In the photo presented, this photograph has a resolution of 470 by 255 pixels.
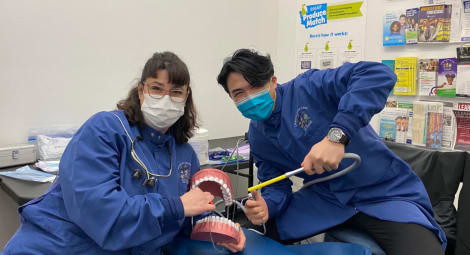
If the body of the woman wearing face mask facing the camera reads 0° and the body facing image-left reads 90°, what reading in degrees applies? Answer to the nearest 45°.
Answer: approximately 315°

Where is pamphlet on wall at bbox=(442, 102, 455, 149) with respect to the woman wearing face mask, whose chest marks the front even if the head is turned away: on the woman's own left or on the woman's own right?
on the woman's own left

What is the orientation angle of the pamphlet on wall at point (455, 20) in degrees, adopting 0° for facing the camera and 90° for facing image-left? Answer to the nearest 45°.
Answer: approximately 0°

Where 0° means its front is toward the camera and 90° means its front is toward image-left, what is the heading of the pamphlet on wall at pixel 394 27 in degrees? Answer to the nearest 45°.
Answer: approximately 0°

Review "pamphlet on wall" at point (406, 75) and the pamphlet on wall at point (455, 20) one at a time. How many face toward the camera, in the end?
2

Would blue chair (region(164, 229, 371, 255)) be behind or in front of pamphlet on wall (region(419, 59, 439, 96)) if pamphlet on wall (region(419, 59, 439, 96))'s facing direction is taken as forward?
in front
